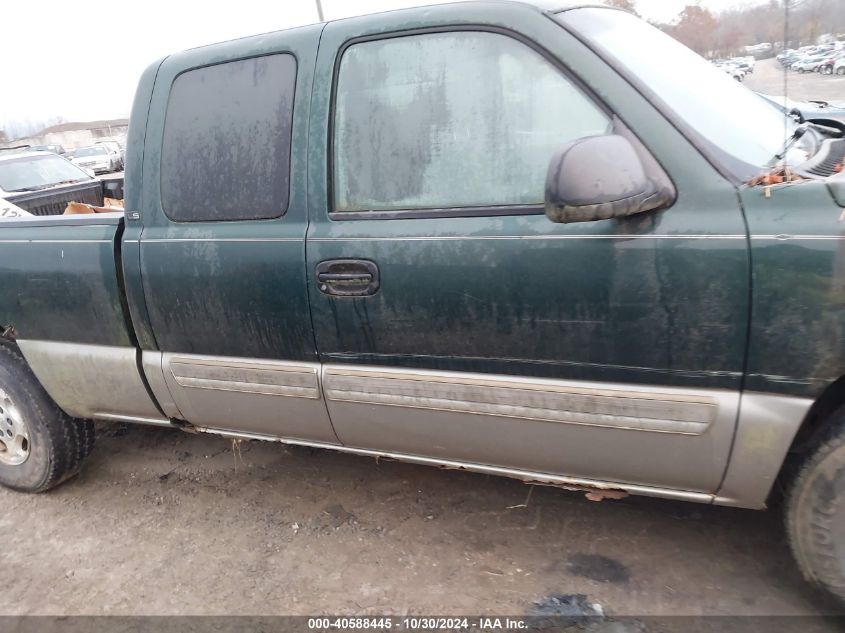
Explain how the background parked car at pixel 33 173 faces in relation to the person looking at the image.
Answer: facing the viewer and to the right of the viewer

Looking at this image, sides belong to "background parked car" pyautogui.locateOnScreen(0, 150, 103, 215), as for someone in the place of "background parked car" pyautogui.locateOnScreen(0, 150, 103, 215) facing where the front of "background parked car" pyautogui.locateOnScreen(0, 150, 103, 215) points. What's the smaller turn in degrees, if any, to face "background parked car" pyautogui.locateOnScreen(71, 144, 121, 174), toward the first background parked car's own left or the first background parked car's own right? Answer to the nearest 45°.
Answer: approximately 135° to the first background parked car's own left

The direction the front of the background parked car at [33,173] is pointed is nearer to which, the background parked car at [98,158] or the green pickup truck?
the green pickup truck
